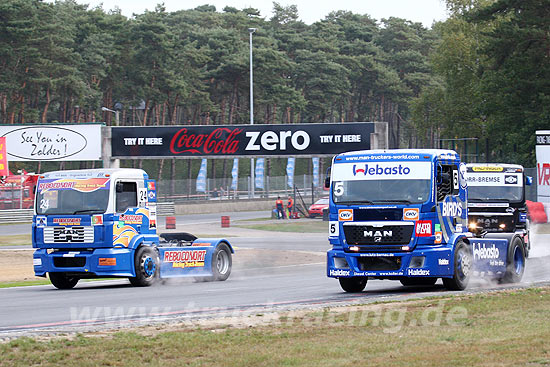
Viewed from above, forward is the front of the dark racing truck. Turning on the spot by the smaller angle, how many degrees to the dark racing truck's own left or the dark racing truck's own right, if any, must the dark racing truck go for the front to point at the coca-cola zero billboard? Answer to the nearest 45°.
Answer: approximately 135° to the dark racing truck's own right

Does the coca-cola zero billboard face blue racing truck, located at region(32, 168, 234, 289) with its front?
yes

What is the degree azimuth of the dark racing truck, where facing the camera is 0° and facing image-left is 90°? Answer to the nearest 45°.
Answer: approximately 0°

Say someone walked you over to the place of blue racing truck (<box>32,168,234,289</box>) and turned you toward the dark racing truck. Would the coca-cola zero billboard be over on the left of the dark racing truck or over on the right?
left

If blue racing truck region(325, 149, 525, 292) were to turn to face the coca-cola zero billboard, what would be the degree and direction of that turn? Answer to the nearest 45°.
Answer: approximately 135° to its right

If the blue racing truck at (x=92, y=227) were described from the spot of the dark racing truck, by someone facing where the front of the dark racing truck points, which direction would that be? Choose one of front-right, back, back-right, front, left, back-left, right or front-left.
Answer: front-right

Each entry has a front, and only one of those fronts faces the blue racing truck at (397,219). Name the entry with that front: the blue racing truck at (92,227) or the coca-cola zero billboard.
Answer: the coca-cola zero billboard

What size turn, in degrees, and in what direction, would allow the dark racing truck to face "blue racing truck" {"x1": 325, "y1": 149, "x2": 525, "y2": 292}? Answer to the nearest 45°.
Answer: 0° — it already faces it

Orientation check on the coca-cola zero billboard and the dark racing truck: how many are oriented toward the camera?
2

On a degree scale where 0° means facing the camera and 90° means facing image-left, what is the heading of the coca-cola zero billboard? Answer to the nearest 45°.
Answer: approximately 0°

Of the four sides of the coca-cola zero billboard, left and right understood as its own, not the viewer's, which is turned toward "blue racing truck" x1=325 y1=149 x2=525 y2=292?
front
